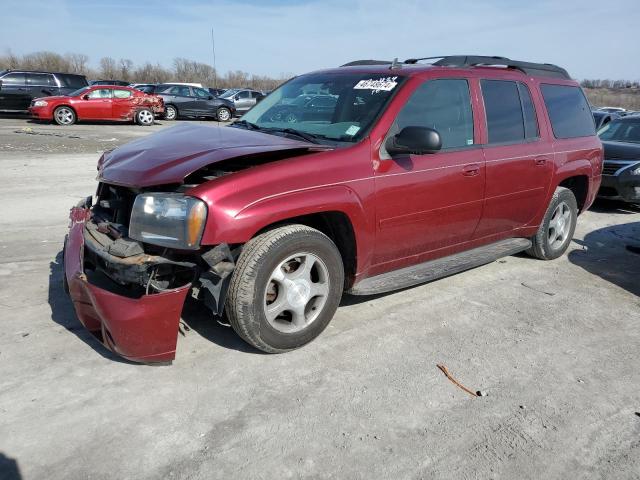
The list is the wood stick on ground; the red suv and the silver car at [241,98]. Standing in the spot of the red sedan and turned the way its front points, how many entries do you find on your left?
2

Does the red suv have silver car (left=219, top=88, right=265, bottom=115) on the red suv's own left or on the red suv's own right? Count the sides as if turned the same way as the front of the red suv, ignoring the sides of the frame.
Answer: on the red suv's own right

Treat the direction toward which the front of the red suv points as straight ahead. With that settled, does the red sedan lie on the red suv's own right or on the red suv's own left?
on the red suv's own right

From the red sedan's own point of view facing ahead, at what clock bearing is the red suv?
The red suv is roughly at 9 o'clock from the red sedan.

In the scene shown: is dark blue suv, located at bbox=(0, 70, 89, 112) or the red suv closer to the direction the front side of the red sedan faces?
the dark blue suv

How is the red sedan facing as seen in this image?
to the viewer's left

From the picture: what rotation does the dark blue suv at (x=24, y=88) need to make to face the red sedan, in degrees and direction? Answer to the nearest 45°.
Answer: approximately 135° to its left

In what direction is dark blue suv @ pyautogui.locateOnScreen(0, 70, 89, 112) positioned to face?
to the viewer's left

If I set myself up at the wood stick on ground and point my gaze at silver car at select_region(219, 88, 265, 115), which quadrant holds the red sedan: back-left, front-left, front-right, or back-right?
front-left

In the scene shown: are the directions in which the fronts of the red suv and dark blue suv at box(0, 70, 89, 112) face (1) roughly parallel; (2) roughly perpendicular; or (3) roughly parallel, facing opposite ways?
roughly parallel
